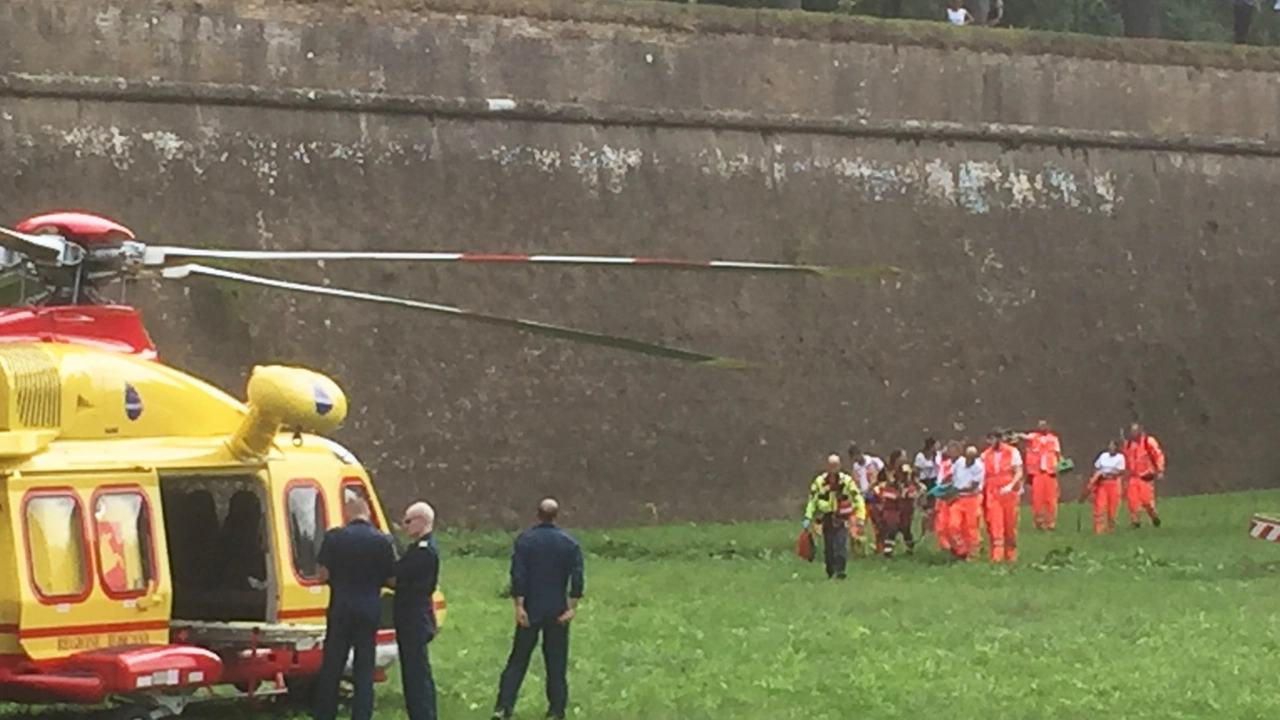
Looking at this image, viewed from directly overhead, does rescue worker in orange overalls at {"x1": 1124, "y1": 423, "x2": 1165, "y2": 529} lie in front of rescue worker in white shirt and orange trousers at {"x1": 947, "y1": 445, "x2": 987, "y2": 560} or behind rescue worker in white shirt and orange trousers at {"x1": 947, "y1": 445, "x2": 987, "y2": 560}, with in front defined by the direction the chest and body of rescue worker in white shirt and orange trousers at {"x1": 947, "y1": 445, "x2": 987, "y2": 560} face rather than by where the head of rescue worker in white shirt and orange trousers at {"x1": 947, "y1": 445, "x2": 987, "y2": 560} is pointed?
behind

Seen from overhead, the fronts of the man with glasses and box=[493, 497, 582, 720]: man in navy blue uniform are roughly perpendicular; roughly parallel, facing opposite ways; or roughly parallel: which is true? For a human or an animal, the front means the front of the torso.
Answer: roughly perpendicular

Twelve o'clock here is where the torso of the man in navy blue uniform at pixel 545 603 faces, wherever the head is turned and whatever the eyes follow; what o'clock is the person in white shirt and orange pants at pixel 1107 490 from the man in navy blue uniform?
The person in white shirt and orange pants is roughly at 1 o'clock from the man in navy blue uniform.

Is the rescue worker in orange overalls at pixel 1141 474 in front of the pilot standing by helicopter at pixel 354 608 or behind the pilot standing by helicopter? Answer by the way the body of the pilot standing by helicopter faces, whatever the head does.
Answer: in front

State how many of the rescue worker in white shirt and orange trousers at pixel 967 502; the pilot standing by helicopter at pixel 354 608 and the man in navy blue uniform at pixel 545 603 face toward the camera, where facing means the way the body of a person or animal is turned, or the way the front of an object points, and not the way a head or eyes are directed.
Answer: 1

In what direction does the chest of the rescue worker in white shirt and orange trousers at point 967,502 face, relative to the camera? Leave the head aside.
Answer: toward the camera

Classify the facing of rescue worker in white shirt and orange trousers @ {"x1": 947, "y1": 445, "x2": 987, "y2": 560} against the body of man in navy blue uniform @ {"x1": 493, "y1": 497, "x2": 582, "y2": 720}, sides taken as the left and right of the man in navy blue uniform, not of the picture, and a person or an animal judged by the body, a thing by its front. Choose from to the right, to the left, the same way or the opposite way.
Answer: the opposite way

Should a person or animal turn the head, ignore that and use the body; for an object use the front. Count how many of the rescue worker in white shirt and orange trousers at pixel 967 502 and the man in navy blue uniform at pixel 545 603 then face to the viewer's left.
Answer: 0

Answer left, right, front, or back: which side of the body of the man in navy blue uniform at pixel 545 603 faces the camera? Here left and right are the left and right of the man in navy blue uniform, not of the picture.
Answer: back

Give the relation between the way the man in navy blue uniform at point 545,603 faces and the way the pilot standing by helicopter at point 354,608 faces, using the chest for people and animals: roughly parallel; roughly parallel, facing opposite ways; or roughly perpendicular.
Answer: roughly parallel

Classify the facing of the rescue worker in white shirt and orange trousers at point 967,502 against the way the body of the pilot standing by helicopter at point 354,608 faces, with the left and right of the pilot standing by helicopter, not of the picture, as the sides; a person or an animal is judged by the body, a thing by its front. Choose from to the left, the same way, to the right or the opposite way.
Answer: the opposite way

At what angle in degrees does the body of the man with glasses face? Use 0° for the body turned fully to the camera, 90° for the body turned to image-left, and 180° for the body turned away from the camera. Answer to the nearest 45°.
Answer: approximately 90°

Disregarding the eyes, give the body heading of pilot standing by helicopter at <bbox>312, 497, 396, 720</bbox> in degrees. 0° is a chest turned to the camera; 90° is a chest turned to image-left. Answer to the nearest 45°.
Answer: approximately 180°

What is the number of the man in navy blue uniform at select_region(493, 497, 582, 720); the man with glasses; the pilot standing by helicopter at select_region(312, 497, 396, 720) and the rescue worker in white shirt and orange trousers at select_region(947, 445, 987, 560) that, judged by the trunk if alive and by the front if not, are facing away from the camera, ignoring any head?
2

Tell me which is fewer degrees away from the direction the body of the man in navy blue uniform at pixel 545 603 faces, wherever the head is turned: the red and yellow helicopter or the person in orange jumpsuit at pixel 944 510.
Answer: the person in orange jumpsuit
